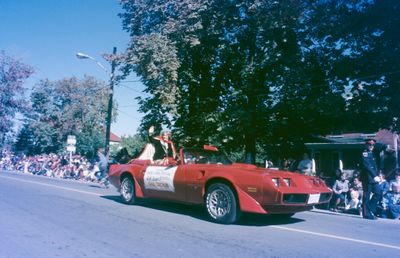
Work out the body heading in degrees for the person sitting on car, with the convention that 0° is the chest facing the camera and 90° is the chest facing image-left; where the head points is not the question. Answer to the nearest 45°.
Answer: approximately 315°

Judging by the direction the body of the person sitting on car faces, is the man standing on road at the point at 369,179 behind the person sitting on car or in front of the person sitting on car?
in front

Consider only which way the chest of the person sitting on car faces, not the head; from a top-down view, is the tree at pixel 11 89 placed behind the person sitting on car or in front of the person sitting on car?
behind

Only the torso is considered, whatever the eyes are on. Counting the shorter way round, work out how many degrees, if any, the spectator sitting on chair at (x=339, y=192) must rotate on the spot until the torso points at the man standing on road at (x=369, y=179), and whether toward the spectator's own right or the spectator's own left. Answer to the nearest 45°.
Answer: approximately 45° to the spectator's own left

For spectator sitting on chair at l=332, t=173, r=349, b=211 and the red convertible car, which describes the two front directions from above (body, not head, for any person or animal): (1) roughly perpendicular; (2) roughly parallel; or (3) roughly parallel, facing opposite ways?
roughly perpendicular

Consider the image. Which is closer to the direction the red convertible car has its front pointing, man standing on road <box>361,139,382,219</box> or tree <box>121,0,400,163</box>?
the man standing on road
